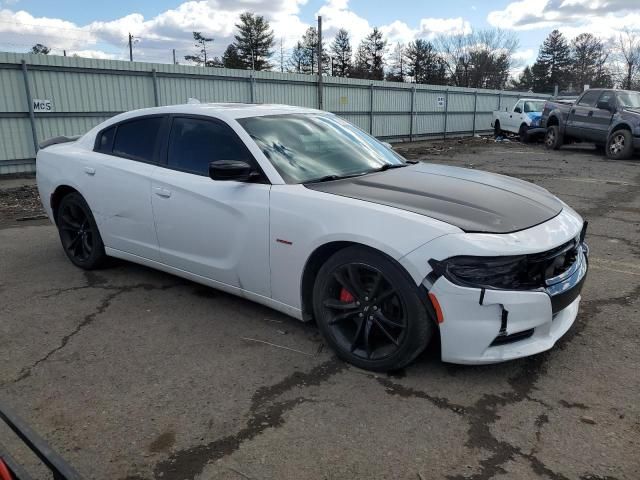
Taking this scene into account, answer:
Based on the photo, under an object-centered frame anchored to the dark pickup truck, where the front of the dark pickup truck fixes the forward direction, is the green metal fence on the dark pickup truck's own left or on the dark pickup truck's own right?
on the dark pickup truck's own right

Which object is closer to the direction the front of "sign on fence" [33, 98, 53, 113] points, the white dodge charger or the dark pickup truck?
the white dodge charger

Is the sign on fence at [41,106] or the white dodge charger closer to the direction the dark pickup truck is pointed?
the white dodge charger

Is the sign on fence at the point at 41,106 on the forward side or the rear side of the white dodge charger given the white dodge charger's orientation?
on the rear side

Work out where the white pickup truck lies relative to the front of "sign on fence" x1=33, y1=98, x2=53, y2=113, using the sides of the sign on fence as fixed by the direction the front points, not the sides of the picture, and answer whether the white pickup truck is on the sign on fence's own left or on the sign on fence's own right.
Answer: on the sign on fence's own left

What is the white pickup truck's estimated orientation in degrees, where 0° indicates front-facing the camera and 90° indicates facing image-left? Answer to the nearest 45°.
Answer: approximately 315°

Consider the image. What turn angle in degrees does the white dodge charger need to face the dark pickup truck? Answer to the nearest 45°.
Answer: approximately 90° to its left
